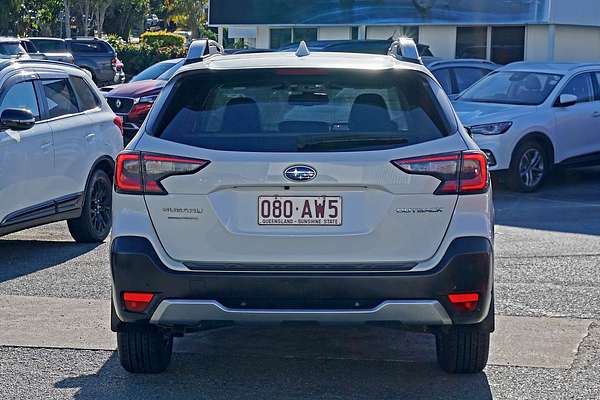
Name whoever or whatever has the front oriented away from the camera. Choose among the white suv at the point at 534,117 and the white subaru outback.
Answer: the white subaru outback

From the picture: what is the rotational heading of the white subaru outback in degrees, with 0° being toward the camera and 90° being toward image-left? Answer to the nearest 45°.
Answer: approximately 180°

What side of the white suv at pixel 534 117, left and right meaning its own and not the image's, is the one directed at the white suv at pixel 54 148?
front

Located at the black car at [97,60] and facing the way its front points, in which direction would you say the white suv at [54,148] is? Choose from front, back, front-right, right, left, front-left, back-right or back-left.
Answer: back-left

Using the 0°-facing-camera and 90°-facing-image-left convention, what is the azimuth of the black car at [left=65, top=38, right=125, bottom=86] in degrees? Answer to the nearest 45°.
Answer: approximately 135°

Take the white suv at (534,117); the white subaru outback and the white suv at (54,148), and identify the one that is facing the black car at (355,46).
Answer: the white subaru outback

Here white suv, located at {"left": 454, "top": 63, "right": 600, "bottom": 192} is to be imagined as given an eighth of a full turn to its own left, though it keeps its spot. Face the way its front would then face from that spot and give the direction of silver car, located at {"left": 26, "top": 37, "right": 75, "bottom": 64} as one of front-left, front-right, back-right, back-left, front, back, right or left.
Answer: back-right

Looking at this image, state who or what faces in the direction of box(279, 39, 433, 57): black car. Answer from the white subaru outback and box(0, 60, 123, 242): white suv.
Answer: the white subaru outback

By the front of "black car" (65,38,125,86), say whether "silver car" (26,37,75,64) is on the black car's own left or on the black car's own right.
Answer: on the black car's own left
